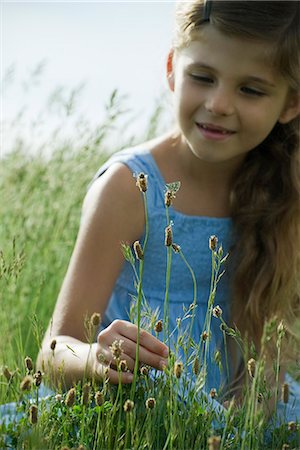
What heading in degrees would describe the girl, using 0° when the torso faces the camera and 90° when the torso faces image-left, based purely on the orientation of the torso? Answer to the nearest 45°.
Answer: approximately 0°
